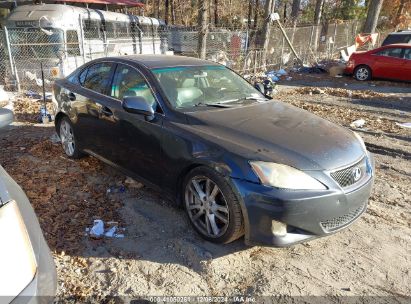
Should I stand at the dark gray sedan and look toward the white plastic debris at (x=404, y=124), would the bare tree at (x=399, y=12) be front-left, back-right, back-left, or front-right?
front-left

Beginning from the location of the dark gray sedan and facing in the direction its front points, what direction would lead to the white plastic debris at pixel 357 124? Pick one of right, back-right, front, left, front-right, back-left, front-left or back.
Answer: left

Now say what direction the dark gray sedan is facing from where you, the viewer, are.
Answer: facing the viewer and to the right of the viewer

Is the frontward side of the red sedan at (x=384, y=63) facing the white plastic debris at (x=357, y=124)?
no

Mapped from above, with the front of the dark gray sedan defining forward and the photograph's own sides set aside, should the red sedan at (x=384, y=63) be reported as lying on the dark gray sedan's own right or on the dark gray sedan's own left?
on the dark gray sedan's own left

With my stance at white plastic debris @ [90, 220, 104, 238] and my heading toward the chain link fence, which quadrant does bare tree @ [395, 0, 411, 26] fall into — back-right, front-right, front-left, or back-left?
front-right

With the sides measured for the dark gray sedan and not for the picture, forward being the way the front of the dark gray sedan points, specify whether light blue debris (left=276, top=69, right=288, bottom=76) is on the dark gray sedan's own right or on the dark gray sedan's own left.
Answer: on the dark gray sedan's own left
